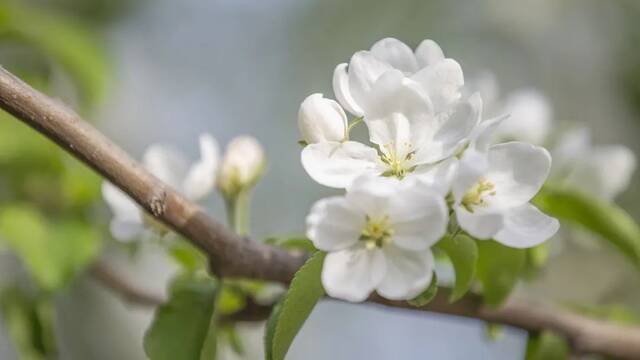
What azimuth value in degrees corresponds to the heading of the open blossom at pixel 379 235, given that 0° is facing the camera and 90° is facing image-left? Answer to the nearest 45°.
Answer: approximately 0°

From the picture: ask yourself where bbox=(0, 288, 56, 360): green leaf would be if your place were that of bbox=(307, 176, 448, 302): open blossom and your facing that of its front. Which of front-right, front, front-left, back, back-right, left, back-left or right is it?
back-right

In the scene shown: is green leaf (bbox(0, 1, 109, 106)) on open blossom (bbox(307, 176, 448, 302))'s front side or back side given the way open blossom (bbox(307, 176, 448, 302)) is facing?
on the back side
